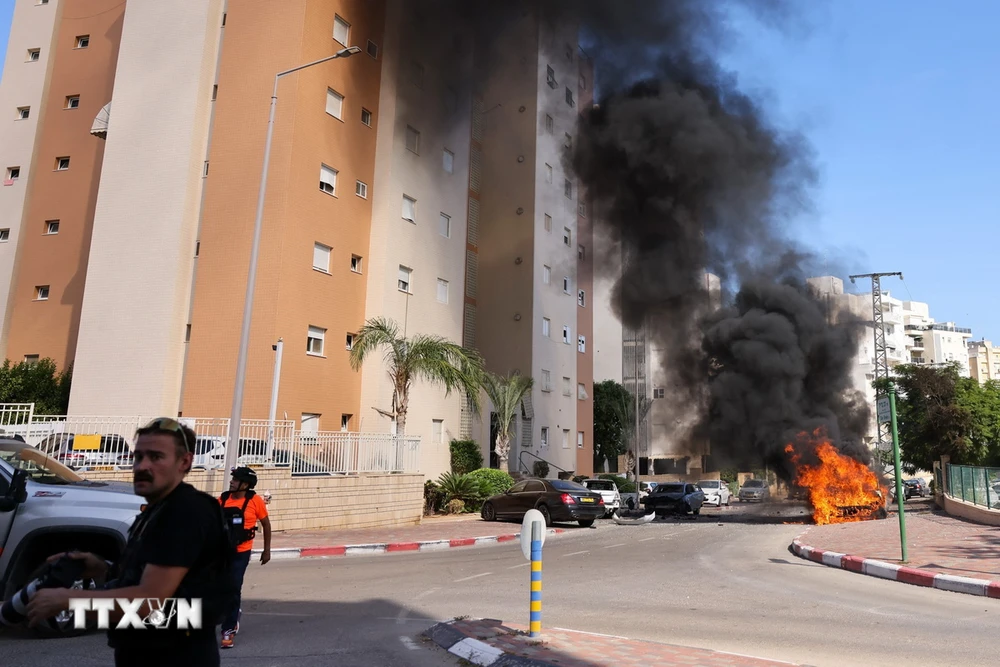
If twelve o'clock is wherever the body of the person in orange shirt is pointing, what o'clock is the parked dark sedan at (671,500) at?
The parked dark sedan is roughly at 6 o'clock from the person in orange shirt.

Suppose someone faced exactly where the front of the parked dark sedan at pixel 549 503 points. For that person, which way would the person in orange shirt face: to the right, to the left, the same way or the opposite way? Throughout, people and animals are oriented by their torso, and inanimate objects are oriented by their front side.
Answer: to the left

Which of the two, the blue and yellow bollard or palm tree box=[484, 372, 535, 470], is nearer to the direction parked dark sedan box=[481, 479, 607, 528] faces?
the palm tree

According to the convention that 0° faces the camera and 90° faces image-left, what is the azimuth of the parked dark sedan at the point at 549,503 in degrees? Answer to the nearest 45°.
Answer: approximately 135°

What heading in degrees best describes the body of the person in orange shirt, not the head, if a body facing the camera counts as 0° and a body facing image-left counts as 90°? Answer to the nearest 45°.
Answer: approximately 45°

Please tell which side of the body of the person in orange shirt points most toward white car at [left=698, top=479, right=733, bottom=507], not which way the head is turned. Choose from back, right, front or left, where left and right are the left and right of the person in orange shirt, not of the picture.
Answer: back

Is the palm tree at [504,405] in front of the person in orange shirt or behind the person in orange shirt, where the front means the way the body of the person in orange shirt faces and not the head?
behind

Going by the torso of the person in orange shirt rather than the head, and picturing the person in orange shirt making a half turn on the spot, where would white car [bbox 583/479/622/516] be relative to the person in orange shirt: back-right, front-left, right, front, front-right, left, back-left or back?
front

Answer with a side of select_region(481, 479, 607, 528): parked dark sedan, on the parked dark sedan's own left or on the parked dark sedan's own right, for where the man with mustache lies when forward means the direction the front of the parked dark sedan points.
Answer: on the parked dark sedan's own left

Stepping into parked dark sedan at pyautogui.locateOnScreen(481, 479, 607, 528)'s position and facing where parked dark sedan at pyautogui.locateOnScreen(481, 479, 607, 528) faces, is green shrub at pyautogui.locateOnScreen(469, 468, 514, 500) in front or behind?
in front

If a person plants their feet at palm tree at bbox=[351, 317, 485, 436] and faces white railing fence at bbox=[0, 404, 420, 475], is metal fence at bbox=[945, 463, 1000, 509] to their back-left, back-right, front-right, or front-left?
back-left

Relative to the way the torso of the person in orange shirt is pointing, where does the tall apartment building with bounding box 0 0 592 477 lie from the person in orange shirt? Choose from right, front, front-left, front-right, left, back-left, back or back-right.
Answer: back-right
